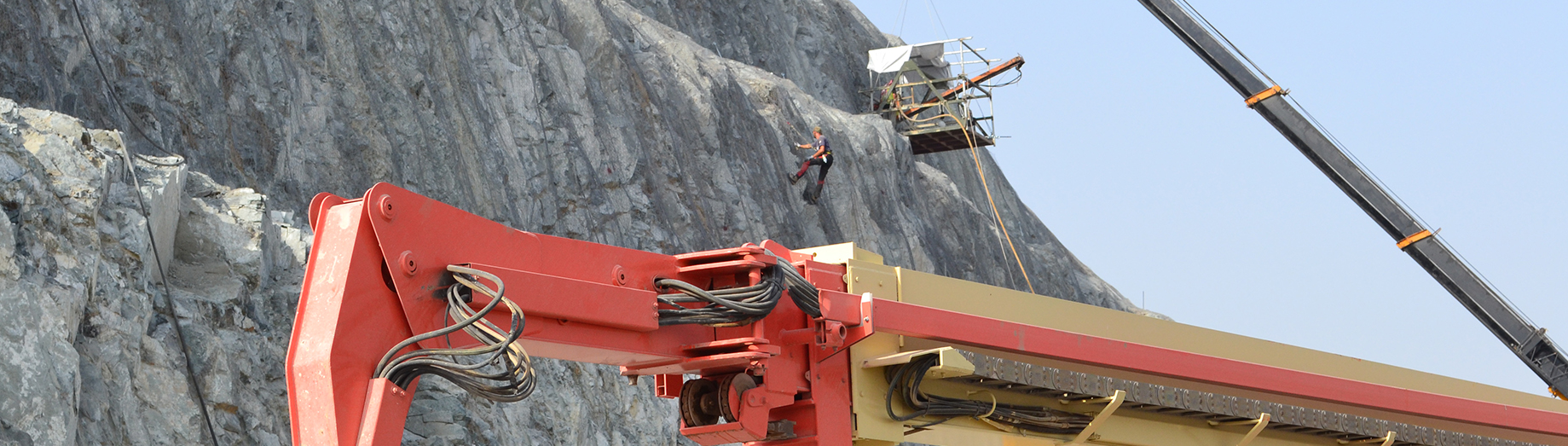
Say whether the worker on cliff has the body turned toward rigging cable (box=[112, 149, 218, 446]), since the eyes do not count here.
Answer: no

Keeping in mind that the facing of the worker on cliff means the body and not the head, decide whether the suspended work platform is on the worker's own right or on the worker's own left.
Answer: on the worker's own right

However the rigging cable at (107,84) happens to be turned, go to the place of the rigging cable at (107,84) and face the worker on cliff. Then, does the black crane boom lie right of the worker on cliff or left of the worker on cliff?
right

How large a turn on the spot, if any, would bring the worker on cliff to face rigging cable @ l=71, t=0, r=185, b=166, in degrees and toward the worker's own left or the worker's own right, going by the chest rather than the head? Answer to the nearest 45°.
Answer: approximately 45° to the worker's own left

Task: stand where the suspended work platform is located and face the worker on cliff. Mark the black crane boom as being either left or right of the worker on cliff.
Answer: left

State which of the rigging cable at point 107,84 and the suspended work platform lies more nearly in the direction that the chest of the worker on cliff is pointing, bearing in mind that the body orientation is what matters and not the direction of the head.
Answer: the rigging cable

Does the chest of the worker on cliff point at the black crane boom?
no

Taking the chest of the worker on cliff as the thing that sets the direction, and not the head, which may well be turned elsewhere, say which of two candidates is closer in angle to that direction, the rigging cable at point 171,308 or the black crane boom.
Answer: the rigging cable

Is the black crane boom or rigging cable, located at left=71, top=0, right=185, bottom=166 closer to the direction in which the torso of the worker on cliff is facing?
the rigging cable
